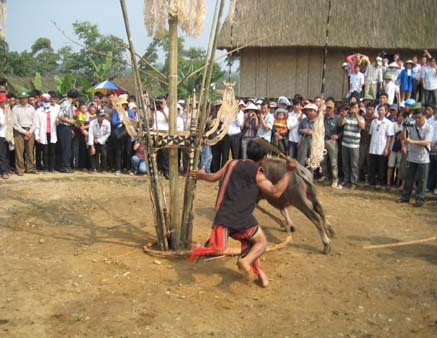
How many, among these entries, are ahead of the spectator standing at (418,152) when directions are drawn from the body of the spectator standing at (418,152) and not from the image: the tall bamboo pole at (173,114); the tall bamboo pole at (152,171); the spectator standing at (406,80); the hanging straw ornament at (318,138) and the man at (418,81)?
3

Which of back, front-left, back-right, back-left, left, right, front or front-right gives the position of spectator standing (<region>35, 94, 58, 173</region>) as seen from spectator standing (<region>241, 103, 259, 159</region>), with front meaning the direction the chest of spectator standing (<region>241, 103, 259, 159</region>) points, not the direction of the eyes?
right

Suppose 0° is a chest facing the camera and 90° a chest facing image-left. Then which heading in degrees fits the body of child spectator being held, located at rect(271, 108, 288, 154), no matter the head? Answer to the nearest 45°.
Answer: approximately 0°

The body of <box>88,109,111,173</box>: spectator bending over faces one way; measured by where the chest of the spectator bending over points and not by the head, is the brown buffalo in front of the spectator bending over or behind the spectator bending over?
in front

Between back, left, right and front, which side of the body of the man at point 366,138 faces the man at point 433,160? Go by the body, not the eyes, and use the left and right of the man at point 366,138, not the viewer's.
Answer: left

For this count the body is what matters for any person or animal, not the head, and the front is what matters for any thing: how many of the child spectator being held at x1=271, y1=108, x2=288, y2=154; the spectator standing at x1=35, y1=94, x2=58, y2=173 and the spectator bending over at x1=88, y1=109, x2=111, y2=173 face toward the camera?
3

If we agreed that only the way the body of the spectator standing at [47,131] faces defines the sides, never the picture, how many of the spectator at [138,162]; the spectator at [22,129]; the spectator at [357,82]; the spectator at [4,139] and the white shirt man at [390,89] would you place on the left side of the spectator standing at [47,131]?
3

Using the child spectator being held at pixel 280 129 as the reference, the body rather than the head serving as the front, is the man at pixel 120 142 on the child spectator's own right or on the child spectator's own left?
on the child spectator's own right

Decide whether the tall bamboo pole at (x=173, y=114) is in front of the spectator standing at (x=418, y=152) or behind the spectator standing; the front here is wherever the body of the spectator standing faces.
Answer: in front

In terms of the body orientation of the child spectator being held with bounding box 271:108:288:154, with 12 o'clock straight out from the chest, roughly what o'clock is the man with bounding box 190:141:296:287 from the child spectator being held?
The man is roughly at 12 o'clock from the child spectator being held.

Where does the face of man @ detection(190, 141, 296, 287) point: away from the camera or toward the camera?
away from the camera

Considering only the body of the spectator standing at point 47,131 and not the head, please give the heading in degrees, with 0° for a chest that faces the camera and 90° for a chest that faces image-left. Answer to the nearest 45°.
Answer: approximately 0°
